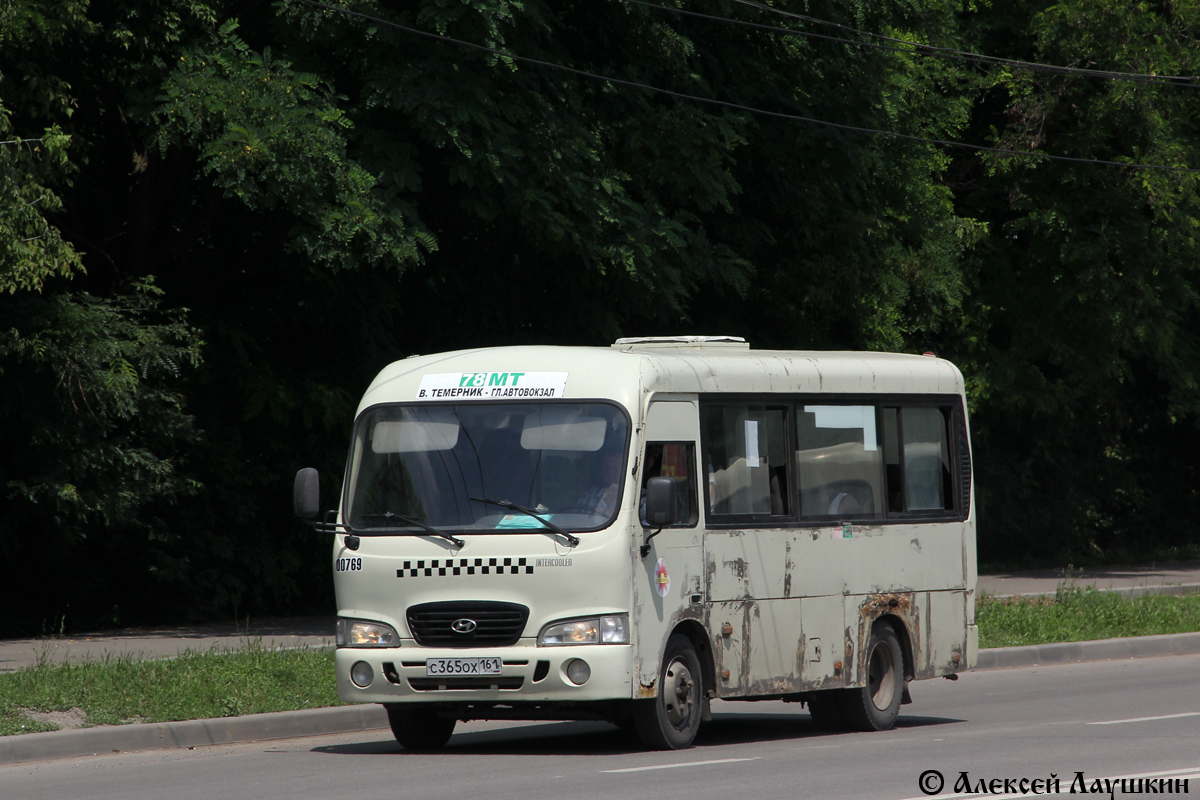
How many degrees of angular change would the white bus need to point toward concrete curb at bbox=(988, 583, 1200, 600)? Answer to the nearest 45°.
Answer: approximately 180°

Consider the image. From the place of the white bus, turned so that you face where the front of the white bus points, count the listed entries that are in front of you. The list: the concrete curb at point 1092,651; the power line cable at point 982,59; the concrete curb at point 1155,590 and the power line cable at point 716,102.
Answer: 0

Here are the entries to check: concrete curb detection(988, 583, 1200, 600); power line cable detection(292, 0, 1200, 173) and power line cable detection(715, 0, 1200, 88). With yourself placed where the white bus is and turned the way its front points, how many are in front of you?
0

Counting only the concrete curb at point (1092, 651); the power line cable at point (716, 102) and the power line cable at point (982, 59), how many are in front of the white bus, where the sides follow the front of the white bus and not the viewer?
0

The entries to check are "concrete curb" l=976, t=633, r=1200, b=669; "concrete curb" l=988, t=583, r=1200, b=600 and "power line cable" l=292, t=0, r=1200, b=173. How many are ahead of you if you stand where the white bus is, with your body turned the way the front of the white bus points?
0

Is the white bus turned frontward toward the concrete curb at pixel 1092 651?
no

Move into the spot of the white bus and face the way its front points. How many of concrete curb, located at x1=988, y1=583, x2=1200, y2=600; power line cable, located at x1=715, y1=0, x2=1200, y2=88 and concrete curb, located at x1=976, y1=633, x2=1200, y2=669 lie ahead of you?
0

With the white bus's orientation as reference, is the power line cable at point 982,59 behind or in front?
behind

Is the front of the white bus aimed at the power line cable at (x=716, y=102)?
no
